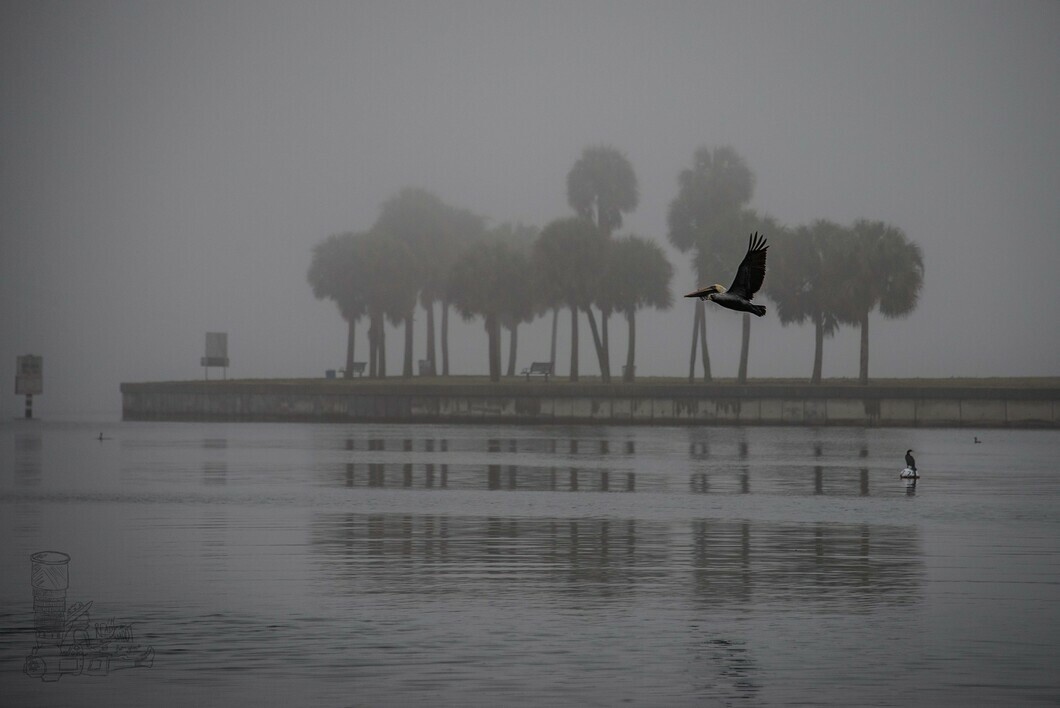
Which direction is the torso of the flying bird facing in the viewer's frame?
to the viewer's left
